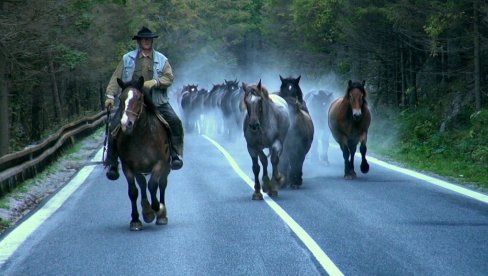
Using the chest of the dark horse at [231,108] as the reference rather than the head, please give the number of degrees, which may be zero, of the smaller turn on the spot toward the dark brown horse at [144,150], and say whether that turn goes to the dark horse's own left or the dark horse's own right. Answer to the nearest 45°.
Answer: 0° — it already faces it

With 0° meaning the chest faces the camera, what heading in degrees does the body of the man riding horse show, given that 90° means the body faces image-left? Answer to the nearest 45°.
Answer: approximately 0°

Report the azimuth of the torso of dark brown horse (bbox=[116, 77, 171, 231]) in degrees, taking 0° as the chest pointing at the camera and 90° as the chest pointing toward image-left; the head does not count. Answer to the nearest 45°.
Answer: approximately 0°

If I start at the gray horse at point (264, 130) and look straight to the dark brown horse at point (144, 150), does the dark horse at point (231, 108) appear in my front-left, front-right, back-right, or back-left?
back-right

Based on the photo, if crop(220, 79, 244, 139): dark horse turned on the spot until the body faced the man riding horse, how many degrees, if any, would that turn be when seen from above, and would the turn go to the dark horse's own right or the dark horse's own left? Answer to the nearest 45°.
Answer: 0° — it already faces them

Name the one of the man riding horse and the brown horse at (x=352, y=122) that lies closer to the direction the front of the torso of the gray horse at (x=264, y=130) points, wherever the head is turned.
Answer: the man riding horse

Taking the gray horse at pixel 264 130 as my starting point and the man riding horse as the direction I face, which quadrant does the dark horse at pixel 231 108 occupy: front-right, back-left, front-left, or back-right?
back-right
